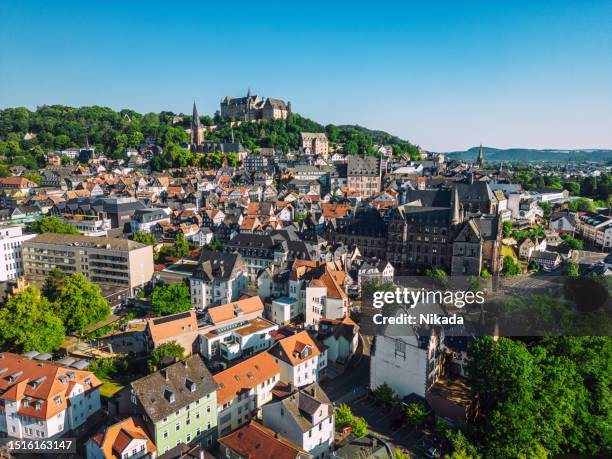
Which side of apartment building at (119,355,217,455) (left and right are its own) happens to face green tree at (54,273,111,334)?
back

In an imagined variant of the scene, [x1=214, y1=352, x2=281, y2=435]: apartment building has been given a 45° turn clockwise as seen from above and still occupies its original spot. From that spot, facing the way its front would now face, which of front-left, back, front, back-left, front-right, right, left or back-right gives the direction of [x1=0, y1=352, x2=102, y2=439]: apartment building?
right

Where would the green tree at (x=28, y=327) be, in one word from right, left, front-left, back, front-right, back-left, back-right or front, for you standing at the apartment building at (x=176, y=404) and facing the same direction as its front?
back

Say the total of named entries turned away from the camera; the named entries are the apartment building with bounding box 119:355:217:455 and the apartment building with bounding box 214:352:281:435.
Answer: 0

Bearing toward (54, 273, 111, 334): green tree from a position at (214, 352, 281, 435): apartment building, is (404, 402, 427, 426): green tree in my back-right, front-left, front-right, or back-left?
back-right

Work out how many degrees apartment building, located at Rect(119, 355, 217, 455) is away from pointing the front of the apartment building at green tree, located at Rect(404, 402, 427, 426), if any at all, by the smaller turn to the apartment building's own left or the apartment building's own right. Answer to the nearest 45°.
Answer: approximately 45° to the apartment building's own left

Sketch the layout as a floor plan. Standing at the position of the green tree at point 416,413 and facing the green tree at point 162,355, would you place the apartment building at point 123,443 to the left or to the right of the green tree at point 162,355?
left

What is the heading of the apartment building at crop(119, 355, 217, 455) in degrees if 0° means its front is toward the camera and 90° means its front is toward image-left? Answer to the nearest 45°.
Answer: approximately 315°

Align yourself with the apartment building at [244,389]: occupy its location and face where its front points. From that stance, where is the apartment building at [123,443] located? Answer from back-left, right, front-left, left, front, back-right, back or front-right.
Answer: right

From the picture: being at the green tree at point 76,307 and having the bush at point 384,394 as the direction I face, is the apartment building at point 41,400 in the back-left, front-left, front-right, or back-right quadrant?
front-right

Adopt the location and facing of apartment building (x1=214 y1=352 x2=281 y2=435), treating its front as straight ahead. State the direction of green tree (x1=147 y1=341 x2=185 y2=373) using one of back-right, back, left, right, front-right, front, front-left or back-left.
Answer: back
